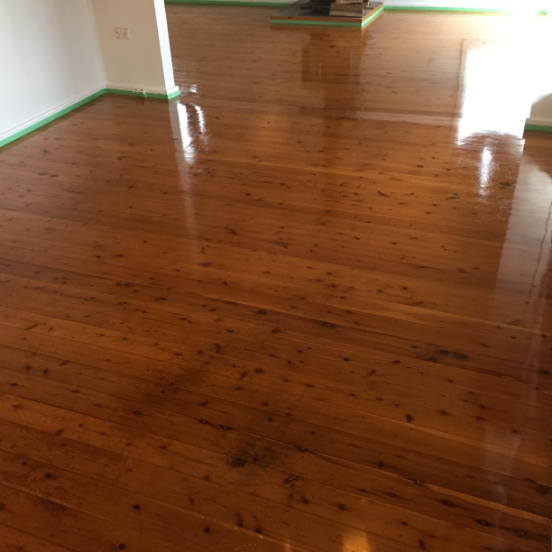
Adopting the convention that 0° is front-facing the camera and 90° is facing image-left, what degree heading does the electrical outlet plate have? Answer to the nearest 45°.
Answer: approximately 0°
